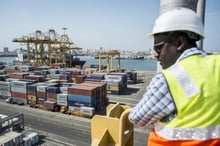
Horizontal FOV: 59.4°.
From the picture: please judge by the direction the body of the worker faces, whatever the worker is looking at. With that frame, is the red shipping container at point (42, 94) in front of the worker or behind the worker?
in front

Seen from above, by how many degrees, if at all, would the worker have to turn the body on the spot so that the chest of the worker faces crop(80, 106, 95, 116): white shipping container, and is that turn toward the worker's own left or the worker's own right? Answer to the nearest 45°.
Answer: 0° — they already face it

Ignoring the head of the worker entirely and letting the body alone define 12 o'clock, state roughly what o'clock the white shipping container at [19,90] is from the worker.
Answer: The white shipping container is roughly at 12 o'clock from the worker.

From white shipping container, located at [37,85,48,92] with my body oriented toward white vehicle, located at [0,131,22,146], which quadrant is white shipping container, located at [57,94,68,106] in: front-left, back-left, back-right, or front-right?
front-left

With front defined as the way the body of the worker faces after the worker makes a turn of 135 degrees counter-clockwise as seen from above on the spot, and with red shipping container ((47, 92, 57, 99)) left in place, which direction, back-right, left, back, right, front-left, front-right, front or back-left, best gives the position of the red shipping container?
back-right

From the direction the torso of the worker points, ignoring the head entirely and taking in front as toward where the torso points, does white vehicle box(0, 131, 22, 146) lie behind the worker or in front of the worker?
in front

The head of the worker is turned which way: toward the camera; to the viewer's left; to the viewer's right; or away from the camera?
to the viewer's left

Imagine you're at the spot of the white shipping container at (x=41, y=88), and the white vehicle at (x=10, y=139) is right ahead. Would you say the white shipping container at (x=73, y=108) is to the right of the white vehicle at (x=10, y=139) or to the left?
left

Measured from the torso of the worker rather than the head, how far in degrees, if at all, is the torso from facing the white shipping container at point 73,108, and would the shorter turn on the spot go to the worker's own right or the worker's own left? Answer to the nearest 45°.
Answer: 0° — they already face it

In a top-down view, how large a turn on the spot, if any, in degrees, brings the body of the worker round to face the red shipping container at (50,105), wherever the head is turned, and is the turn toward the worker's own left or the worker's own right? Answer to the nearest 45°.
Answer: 0° — they already face it

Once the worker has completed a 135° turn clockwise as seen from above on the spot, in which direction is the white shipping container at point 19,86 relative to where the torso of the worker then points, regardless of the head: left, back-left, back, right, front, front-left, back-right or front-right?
back-left

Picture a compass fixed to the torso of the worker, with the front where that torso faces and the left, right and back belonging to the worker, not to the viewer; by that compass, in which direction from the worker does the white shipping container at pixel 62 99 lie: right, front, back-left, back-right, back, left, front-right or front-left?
front

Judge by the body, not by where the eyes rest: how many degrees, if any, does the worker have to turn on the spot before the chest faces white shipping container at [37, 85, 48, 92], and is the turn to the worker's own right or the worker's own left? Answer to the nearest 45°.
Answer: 0° — they already face it

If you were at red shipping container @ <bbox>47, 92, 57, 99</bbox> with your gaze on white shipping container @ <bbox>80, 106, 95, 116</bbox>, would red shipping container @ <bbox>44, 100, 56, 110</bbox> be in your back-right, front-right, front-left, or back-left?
front-right

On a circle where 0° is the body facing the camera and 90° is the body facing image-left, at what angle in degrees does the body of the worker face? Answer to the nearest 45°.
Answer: approximately 135°
